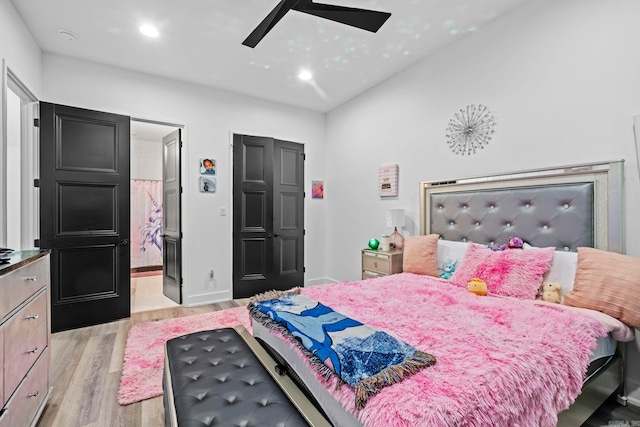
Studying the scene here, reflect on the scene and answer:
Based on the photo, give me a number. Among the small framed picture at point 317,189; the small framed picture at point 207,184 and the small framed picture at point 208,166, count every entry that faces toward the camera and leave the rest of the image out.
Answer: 3

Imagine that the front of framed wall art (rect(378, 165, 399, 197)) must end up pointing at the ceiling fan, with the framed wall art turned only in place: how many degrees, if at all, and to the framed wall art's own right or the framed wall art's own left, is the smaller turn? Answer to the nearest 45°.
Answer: approximately 45° to the framed wall art's own left

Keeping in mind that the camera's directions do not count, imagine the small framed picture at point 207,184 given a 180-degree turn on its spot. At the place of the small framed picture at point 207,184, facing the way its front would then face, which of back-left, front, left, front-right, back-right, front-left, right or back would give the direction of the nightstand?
back-right

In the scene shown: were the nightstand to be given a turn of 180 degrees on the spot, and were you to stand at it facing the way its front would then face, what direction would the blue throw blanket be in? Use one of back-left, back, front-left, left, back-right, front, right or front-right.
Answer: back-right

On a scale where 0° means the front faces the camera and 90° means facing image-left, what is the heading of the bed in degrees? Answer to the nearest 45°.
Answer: approximately 45°

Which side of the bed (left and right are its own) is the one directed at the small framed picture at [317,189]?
right

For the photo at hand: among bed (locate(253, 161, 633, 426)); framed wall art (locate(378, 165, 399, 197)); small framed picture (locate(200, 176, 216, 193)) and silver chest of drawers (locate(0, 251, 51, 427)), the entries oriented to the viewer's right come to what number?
1

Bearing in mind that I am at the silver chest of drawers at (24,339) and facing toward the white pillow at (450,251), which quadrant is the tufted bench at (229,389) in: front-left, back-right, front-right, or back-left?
front-right

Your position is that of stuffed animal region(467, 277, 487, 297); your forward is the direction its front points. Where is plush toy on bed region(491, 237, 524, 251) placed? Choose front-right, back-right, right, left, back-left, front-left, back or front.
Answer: back

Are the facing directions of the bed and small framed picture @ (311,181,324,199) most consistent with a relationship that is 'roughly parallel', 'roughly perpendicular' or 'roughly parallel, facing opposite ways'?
roughly perpendicular

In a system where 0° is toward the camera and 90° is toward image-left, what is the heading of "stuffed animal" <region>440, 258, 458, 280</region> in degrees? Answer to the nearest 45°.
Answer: approximately 45°

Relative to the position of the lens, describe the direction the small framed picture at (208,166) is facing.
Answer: facing the viewer

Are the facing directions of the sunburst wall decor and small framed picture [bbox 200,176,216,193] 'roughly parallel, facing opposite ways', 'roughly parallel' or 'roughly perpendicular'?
roughly perpendicular

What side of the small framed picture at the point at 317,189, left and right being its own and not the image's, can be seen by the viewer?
front

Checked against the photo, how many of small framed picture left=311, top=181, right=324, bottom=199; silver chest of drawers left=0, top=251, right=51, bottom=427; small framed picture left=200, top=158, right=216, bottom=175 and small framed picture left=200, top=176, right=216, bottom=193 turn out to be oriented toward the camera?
3

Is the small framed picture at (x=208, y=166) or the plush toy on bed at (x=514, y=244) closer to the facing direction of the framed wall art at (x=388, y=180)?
the small framed picture

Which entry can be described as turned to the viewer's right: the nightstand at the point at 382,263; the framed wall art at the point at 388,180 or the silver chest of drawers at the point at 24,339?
the silver chest of drawers
